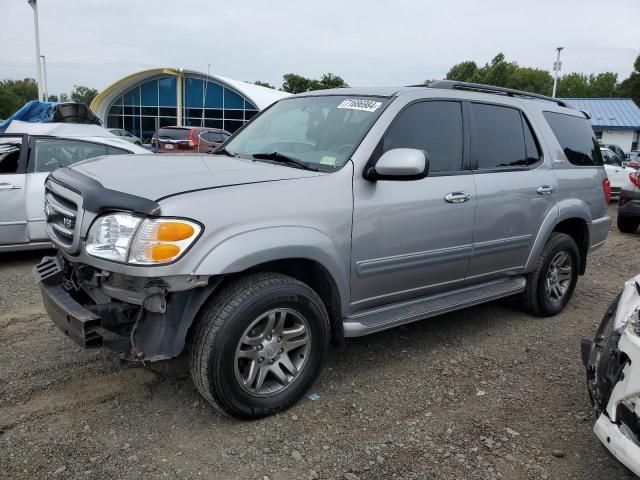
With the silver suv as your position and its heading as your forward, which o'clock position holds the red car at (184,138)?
The red car is roughly at 4 o'clock from the silver suv.

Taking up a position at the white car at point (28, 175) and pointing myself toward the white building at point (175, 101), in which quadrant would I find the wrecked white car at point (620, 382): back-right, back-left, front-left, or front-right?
back-right

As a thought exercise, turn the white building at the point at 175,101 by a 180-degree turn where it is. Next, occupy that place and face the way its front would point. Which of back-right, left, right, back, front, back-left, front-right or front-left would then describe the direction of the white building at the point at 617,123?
front-right

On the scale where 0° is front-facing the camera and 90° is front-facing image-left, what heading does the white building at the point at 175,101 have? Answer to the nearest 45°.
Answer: approximately 45°

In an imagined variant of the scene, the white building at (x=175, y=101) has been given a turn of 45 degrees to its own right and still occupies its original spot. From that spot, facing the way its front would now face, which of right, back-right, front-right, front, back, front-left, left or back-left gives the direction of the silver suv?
left

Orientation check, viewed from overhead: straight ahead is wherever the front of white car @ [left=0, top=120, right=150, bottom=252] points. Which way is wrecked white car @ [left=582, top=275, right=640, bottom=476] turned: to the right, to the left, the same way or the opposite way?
to the left

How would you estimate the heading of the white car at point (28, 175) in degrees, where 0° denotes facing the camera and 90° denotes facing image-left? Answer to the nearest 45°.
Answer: approximately 90°

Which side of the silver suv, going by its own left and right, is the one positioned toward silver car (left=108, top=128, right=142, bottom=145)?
right

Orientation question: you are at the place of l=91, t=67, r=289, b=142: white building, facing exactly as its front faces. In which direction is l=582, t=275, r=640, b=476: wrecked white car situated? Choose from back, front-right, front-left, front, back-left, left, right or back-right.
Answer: front-left

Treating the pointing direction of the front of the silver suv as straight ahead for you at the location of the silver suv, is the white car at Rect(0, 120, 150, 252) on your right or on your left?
on your right

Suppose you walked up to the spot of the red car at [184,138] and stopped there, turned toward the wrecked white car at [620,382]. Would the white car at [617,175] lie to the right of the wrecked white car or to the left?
left
